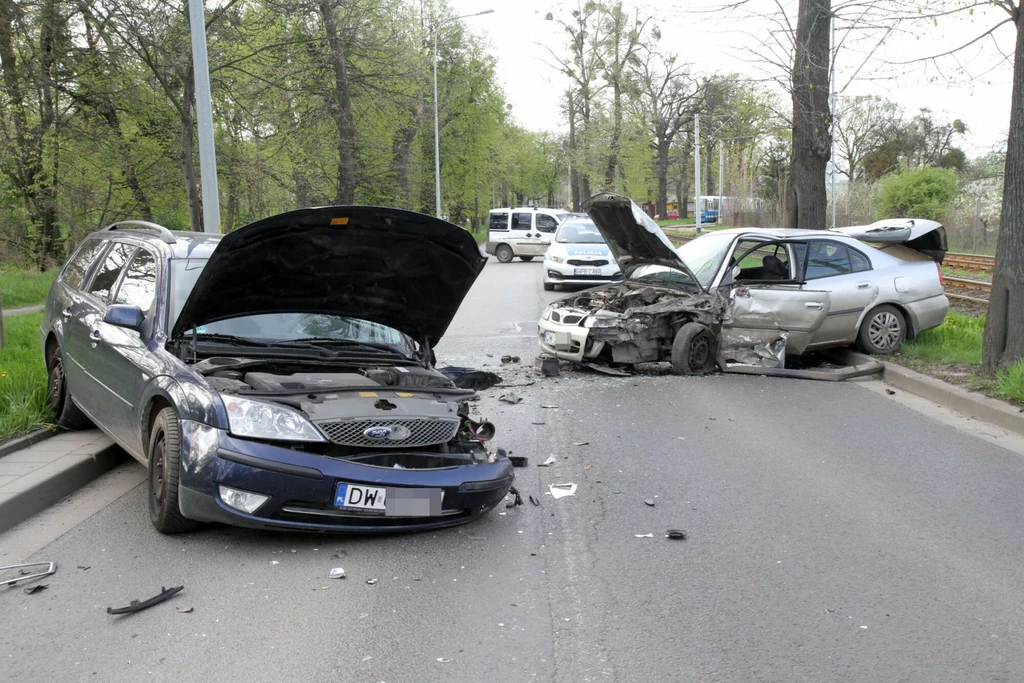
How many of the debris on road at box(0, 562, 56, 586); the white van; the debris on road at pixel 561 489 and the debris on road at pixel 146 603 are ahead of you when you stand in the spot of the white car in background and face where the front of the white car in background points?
3

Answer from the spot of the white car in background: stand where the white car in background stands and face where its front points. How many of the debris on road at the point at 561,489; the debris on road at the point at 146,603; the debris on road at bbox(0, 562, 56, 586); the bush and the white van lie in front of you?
3

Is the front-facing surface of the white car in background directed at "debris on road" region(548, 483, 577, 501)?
yes

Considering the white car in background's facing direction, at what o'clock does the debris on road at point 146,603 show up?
The debris on road is roughly at 12 o'clock from the white car in background.

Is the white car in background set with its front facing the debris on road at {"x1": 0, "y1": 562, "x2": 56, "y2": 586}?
yes

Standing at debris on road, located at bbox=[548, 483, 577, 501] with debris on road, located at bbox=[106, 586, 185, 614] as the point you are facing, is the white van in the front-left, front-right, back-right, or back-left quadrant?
back-right

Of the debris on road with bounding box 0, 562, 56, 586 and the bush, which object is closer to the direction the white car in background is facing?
the debris on road

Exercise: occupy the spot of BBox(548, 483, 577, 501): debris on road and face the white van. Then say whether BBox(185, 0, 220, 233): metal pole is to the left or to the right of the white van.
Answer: left

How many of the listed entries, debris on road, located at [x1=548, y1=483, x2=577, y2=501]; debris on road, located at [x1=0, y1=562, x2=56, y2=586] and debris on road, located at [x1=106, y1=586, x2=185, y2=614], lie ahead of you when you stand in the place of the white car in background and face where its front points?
3

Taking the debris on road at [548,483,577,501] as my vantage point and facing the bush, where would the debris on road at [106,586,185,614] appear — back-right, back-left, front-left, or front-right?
back-left

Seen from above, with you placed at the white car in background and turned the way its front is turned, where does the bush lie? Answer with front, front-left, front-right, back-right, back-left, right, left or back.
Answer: back-left

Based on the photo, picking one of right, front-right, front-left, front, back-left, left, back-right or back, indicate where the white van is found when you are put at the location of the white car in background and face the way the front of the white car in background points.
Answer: back

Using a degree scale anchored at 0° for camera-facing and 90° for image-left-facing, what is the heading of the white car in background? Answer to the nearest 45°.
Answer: approximately 0°
